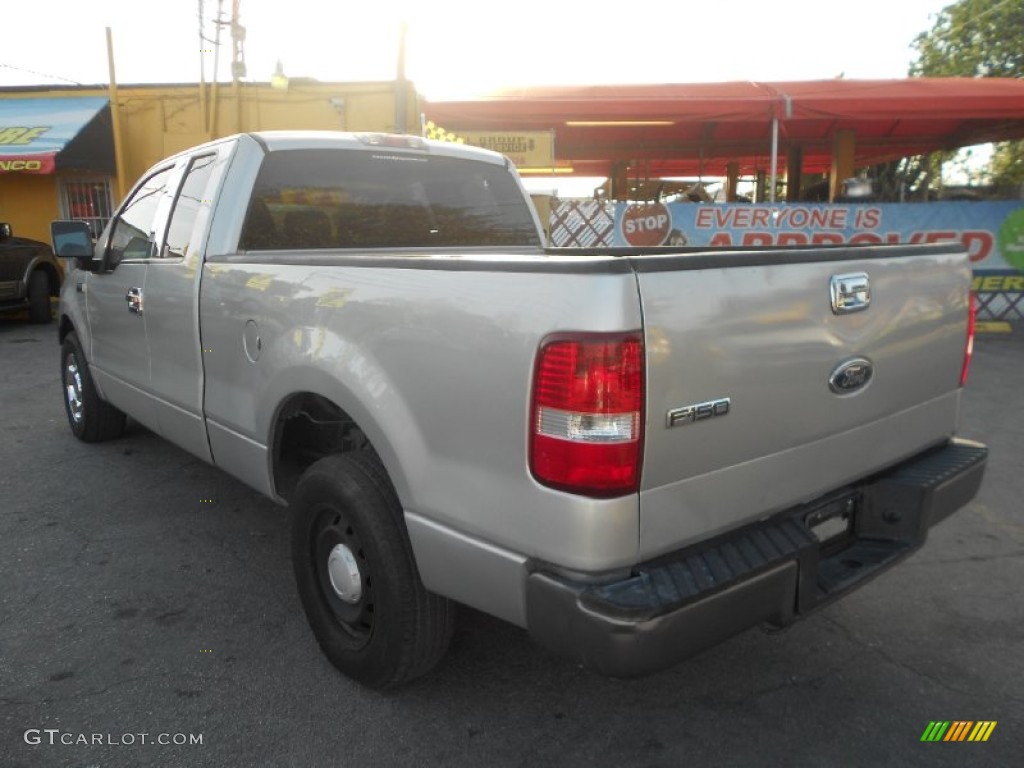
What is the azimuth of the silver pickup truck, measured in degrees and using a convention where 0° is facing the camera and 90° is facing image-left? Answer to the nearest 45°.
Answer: approximately 135°

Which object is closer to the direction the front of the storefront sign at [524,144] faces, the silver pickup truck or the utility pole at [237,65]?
the silver pickup truck

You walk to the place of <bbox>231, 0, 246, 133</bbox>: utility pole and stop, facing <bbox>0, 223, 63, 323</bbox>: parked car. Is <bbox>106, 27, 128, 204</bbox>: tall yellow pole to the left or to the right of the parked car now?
right

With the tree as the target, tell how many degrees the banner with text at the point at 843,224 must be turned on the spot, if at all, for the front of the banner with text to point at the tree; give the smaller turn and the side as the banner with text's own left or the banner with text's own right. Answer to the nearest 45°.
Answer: approximately 180°

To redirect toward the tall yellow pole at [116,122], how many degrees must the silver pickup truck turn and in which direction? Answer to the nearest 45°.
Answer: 0° — it already faces it

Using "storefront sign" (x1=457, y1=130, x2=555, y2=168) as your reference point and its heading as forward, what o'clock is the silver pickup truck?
The silver pickup truck is roughly at 12 o'clock from the storefront sign.

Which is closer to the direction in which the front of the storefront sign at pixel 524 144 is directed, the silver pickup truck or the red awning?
the silver pickup truck

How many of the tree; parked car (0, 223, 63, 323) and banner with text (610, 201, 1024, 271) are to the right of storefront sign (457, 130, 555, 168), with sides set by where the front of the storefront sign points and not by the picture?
1

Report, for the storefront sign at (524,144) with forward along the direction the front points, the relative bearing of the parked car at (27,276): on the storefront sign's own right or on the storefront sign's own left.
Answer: on the storefront sign's own right

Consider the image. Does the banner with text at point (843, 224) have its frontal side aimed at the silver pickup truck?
yes

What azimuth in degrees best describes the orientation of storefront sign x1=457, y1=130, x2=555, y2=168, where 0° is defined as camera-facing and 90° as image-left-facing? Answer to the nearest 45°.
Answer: approximately 0°

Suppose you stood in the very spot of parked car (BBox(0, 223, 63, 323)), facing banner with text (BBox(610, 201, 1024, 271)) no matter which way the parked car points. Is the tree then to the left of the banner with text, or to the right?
left

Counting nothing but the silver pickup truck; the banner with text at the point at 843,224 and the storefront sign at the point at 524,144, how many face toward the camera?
2

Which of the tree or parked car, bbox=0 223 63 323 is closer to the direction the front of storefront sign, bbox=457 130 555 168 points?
the parked car

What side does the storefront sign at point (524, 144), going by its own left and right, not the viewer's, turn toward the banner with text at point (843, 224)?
left

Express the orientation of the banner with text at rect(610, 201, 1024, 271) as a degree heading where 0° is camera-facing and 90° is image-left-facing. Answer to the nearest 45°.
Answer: approximately 0°
